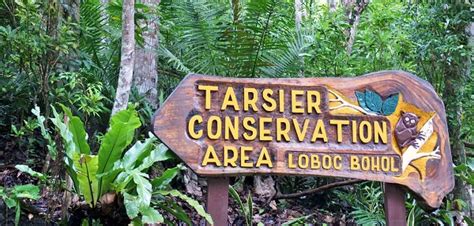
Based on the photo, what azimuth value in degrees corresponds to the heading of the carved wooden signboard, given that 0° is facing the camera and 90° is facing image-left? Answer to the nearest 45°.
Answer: approximately 0°

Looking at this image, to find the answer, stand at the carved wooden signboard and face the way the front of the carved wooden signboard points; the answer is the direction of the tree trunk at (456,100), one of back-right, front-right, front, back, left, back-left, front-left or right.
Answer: back-left

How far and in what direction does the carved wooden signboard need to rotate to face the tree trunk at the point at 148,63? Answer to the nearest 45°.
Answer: approximately 135° to its right

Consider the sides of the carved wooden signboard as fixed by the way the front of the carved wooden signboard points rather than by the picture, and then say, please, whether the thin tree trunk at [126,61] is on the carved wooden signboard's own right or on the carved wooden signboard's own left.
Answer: on the carved wooden signboard's own right
